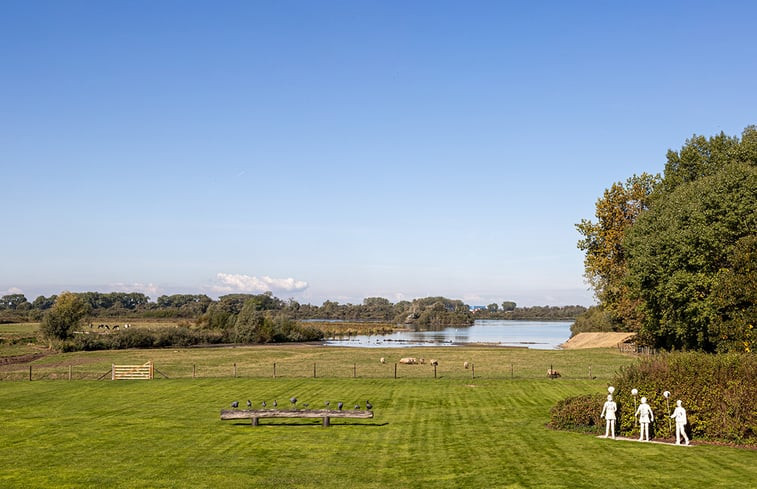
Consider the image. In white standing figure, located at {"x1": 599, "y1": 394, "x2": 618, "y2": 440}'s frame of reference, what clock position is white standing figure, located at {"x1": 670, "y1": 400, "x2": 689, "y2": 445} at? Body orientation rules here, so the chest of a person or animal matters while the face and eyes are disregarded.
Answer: white standing figure, located at {"x1": 670, "y1": 400, "x2": 689, "y2": 445} is roughly at 10 o'clock from white standing figure, located at {"x1": 599, "y1": 394, "x2": 618, "y2": 440}.

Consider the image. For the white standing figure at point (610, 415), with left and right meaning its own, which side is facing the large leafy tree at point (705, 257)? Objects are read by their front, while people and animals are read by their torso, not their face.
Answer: back

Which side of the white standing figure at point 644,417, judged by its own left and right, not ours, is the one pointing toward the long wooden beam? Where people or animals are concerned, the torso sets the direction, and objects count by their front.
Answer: right

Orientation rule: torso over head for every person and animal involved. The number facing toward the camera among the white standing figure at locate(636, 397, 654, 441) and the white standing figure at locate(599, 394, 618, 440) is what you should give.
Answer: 2

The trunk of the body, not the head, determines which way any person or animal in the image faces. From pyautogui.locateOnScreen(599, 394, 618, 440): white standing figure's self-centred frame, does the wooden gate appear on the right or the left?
on its right

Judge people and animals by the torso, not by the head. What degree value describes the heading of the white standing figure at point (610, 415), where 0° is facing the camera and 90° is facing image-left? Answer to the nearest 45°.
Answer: approximately 0°

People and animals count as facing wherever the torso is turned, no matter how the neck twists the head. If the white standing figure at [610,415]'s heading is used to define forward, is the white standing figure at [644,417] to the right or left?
on its left

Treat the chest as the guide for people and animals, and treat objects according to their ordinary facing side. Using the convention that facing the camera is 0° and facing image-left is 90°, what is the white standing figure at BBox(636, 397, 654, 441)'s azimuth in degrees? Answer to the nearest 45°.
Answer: approximately 0°

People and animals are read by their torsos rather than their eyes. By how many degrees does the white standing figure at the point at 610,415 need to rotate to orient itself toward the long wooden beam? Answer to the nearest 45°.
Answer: approximately 90° to its right

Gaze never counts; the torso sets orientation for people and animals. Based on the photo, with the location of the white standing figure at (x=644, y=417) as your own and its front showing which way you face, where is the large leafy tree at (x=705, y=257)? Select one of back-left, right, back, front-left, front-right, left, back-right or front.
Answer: back
